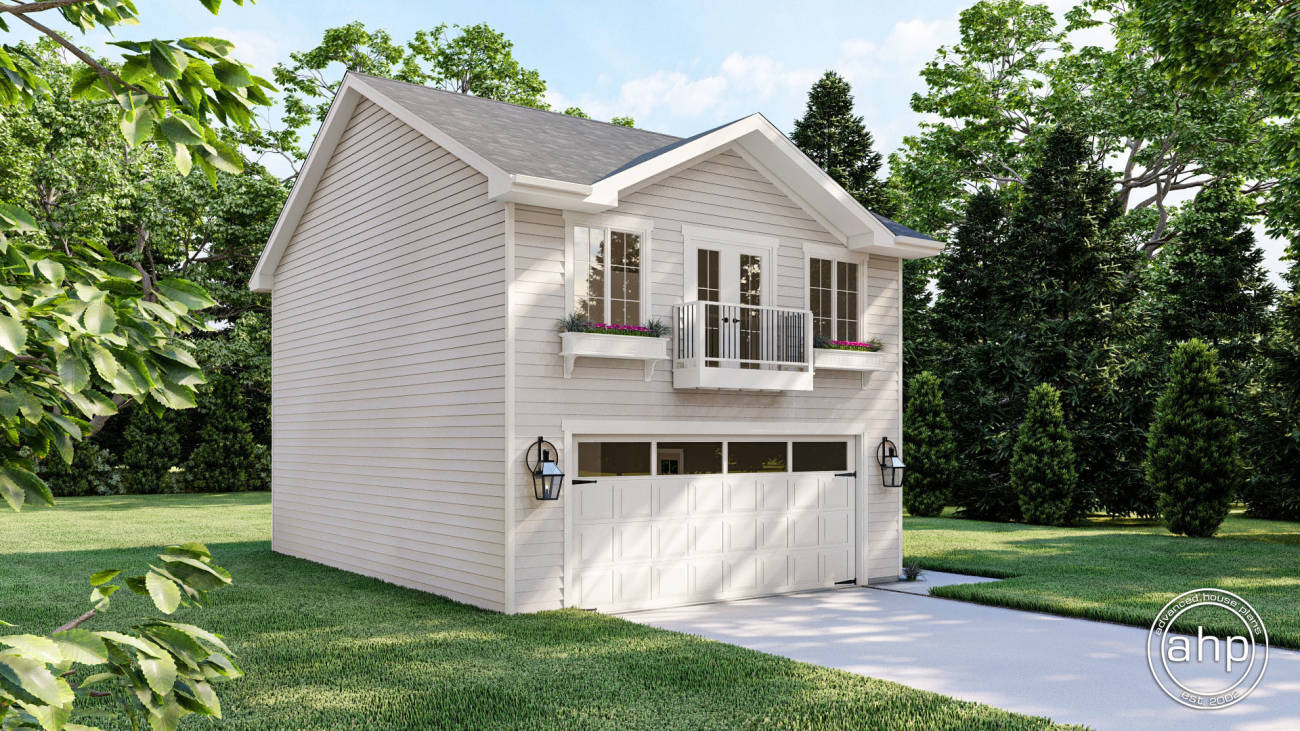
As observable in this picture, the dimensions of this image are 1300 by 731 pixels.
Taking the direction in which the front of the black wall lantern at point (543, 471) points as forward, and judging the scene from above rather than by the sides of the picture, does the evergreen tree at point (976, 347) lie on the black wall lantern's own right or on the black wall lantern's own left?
on the black wall lantern's own left

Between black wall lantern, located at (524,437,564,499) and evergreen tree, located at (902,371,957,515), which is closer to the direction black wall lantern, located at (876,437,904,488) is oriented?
the black wall lantern

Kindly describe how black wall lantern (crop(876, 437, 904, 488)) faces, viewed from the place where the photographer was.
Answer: facing the viewer and to the right of the viewer

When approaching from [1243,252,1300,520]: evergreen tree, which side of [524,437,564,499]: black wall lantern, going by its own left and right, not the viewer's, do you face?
left

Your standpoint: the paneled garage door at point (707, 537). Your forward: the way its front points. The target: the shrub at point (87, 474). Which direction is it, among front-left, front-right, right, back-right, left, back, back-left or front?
back

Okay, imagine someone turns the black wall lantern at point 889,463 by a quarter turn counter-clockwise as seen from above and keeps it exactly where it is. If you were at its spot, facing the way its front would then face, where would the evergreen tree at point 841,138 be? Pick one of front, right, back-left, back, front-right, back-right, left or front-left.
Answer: front-left

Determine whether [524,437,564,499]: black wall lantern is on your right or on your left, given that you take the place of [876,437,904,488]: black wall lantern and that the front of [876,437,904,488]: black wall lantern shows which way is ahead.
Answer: on your right

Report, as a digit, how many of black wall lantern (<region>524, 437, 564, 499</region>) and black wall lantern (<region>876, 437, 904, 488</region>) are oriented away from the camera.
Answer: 0

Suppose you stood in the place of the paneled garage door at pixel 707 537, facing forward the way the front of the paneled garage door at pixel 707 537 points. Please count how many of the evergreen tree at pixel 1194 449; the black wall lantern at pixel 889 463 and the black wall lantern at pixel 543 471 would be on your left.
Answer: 2

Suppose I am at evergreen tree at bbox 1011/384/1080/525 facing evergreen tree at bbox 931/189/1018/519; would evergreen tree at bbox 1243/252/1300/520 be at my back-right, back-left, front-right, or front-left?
back-right
